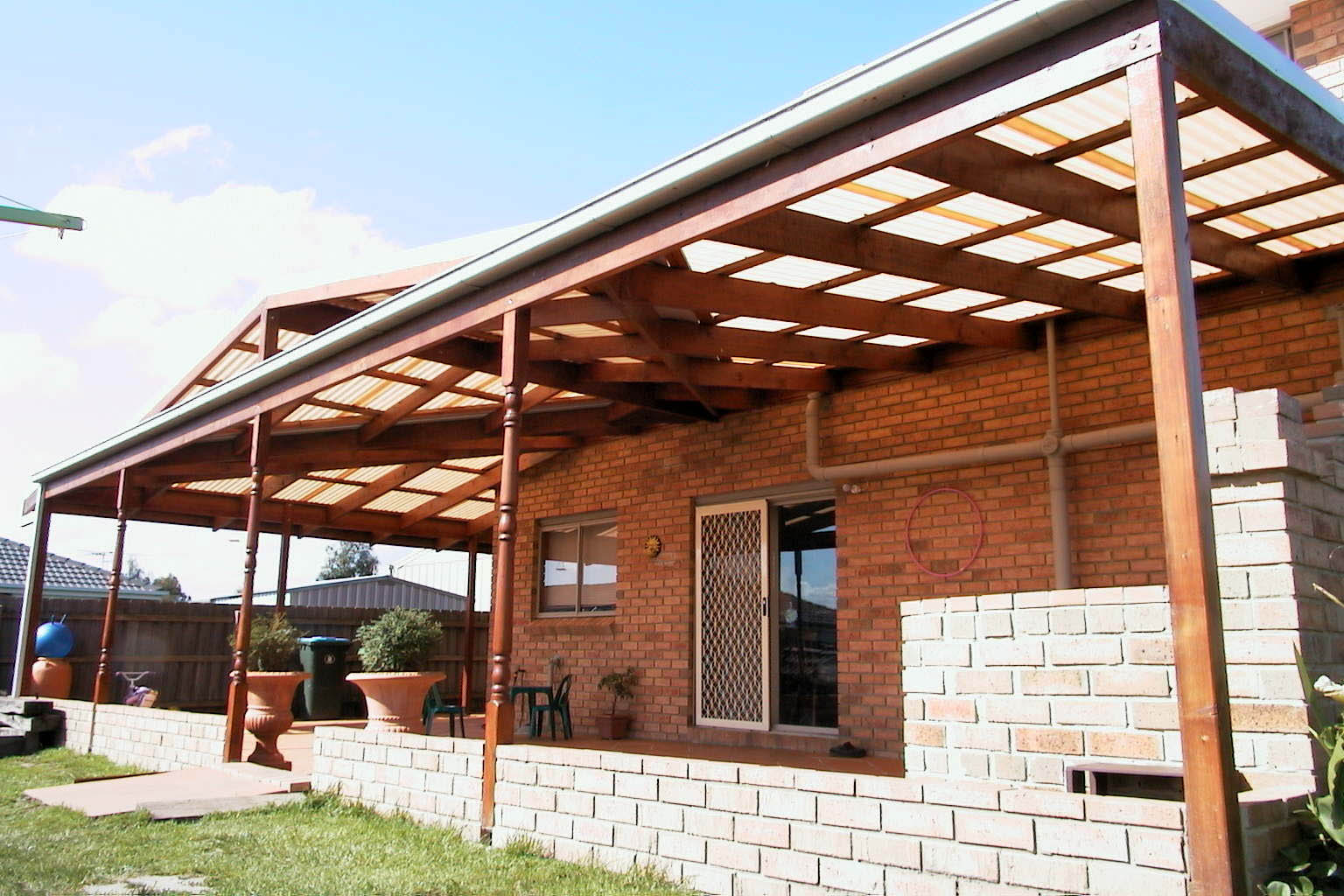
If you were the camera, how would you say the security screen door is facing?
facing the viewer and to the left of the viewer

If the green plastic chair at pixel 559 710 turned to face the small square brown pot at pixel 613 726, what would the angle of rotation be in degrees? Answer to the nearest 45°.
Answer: approximately 135° to its left

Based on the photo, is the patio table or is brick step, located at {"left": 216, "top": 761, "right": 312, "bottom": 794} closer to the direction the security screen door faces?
the brick step

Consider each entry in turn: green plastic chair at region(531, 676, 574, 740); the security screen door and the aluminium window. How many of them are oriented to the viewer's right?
0

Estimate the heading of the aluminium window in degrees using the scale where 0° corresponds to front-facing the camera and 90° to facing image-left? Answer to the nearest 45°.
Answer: approximately 45°

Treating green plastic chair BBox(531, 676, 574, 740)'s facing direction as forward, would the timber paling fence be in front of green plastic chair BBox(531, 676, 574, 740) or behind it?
in front

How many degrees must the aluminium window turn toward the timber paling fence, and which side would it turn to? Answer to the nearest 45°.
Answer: approximately 90° to its right

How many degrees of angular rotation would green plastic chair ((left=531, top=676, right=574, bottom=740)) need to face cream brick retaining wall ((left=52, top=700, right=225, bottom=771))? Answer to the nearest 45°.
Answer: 0° — it already faces it

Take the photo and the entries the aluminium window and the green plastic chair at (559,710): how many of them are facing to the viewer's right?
0

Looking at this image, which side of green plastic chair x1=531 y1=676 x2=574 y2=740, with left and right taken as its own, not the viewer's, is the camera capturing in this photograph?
left

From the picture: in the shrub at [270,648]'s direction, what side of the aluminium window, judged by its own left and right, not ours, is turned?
front

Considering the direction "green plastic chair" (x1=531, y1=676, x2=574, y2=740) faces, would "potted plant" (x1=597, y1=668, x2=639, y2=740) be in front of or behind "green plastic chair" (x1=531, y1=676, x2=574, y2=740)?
behind
